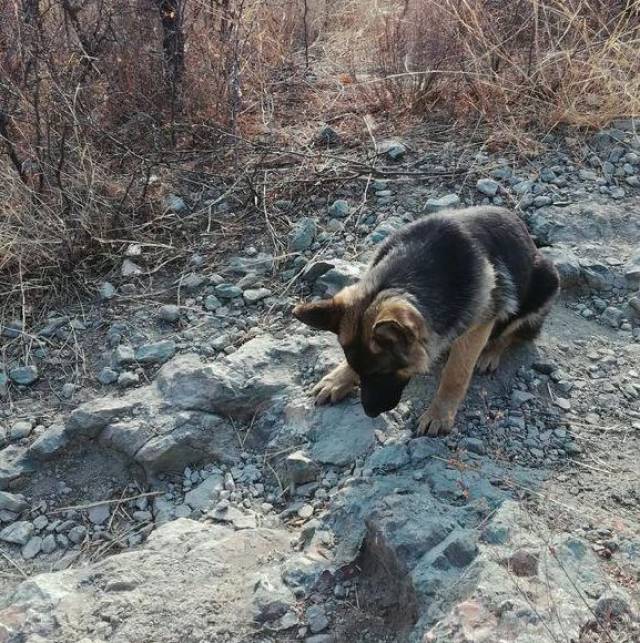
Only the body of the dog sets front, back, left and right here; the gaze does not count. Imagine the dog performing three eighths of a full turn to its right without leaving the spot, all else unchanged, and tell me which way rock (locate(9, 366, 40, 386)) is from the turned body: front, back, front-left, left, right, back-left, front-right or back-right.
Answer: left

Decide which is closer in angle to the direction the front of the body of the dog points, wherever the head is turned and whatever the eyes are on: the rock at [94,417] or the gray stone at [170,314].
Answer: the rock

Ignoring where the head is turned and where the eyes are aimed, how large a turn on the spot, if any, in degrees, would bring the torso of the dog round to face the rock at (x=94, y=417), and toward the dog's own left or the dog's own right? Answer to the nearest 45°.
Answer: approximately 45° to the dog's own right

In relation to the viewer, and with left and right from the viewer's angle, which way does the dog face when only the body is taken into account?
facing the viewer and to the left of the viewer

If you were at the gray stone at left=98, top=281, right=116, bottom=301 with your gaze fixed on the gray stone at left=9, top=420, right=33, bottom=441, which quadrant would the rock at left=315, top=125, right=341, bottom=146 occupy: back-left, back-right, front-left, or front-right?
back-left

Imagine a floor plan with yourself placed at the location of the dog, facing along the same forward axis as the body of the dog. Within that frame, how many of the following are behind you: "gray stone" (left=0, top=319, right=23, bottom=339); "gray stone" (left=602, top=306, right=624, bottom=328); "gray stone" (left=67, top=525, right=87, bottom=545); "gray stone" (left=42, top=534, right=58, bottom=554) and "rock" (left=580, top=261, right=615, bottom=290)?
2

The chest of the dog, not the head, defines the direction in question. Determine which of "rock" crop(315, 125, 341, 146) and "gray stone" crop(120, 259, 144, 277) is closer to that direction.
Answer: the gray stone

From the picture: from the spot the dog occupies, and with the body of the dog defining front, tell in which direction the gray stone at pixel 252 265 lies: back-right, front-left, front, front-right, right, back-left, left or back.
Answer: right

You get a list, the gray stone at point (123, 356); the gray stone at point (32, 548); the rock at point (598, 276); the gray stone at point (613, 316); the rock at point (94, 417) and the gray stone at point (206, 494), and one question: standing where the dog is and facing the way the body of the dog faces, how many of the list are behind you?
2

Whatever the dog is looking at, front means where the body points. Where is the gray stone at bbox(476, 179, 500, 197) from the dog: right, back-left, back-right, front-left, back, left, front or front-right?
back-right

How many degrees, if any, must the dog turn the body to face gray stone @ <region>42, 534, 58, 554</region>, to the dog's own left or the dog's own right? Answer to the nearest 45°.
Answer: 0° — it already faces it

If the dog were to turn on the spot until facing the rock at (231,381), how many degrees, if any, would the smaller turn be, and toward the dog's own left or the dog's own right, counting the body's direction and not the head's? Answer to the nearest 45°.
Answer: approximately 45° to the dog's own right

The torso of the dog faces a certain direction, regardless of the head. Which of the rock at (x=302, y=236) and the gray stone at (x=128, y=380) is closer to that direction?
the gray stone

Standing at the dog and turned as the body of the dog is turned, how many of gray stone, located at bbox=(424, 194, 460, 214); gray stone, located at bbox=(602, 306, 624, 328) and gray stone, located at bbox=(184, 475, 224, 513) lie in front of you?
1
